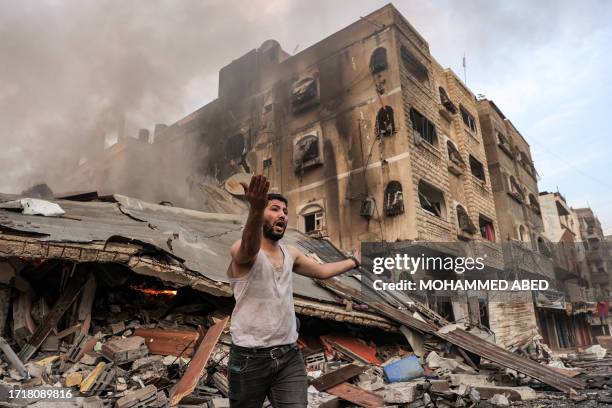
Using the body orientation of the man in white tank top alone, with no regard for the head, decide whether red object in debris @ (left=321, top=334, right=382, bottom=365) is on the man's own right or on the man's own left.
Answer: on the man's own left

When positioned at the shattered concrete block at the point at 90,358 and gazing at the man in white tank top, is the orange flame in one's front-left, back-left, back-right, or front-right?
back-left

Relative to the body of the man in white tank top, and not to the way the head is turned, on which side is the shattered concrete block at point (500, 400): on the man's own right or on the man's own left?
on the man's own left
